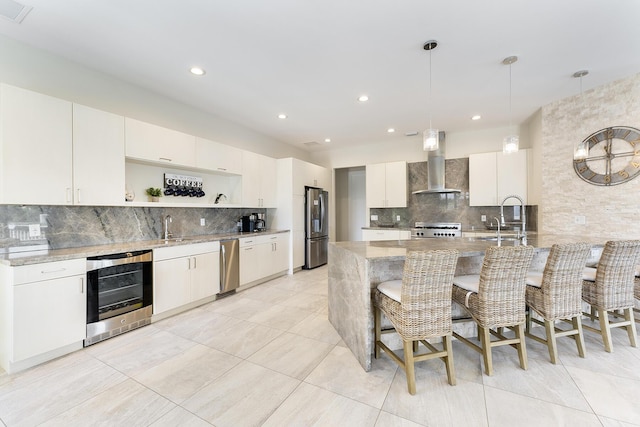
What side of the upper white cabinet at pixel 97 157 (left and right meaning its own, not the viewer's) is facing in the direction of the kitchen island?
front

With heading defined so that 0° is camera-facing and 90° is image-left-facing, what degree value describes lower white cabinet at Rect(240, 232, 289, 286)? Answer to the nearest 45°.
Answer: approximately 315°

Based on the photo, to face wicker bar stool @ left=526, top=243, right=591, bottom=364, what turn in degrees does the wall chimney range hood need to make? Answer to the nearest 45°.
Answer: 0° — it already faces it

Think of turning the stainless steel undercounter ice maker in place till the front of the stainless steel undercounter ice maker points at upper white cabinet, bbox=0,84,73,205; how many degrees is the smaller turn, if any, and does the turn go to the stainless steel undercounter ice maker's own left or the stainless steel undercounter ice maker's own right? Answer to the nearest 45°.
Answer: approximately 90° to the stainless steel undercounter ice maker's own right

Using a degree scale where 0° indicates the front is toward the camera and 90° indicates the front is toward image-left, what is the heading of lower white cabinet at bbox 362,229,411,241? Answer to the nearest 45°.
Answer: approximately 0°

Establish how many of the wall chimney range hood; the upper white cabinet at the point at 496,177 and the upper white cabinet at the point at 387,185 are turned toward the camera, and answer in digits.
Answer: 3

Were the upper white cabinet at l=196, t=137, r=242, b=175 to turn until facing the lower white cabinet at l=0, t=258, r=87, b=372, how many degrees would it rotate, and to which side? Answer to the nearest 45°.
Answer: approximately 90° to its right

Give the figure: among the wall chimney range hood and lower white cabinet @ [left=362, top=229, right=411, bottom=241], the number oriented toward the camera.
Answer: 2

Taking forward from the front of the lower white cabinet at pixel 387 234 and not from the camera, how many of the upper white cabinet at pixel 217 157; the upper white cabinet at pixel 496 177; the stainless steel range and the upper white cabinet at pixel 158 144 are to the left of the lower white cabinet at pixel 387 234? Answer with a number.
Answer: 2

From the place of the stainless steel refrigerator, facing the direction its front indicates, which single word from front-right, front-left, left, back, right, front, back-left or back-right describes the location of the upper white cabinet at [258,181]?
right

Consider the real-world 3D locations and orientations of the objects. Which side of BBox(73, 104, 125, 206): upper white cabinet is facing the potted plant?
left

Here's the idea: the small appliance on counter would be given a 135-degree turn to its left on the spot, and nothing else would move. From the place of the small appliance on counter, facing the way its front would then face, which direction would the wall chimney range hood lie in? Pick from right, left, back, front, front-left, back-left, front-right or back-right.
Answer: right

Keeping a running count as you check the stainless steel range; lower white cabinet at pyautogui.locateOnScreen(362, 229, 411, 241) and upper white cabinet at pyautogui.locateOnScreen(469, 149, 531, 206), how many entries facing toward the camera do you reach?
3
